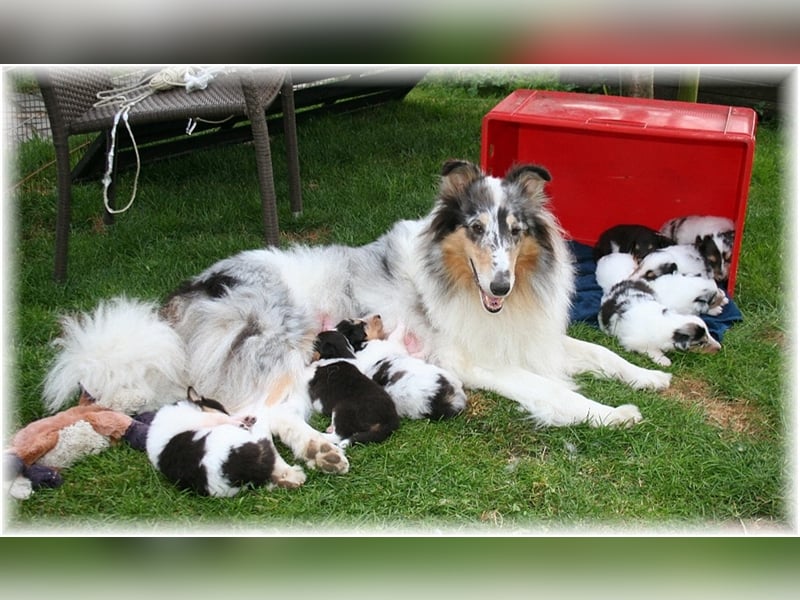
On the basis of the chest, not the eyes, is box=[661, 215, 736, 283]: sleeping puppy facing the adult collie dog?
no

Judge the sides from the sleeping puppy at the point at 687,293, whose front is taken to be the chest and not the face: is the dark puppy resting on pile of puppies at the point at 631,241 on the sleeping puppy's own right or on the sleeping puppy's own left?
on the sleeping puppy's own left

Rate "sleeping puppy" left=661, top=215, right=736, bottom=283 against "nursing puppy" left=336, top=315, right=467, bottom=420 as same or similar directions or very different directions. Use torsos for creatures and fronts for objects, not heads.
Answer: very different directions

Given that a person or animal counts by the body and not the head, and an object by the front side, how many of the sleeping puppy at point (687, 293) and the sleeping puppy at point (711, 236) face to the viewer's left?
0

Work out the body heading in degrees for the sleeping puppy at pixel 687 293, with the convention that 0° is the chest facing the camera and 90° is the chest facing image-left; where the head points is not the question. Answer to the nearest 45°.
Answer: approximately 270°

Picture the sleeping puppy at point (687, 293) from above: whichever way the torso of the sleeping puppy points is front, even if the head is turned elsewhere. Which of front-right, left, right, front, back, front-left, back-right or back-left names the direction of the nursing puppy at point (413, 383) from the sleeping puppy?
back-right

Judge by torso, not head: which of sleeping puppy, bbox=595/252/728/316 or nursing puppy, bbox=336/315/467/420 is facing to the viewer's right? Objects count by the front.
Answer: the sleeping puppy

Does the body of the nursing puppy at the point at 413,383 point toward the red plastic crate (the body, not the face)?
no

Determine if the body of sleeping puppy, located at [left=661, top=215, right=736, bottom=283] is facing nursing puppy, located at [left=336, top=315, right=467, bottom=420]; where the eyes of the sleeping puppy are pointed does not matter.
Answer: no

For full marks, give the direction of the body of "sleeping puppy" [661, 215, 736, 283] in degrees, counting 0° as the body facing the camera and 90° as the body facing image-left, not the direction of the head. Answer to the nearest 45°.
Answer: approximately 315°
